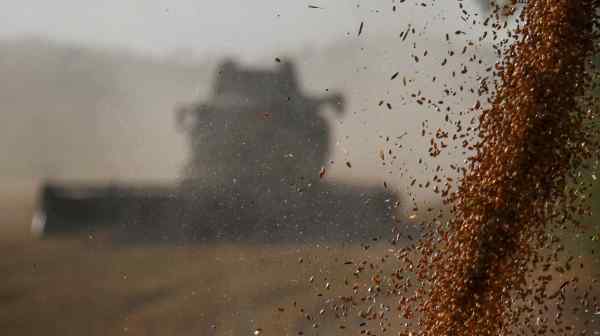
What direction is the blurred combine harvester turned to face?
toward the camera

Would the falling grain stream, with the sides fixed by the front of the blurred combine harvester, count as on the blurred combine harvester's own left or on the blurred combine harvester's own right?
on the blurred combine harvester's own left
